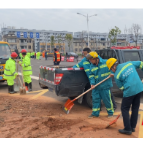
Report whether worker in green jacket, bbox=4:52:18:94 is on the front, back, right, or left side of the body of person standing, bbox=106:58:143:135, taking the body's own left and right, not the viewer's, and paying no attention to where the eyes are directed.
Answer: front

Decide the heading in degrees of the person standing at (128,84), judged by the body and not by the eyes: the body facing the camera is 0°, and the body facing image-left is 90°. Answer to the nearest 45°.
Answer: approximately 135°

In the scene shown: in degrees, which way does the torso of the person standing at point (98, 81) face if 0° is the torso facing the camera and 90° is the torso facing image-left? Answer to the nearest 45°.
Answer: approximately 45°

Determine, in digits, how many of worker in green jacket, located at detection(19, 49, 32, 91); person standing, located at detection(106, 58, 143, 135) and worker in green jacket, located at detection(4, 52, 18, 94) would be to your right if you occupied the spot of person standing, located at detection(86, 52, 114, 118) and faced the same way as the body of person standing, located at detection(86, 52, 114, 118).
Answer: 2

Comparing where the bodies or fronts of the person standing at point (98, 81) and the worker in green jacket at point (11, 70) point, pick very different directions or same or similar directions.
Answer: very different directions
